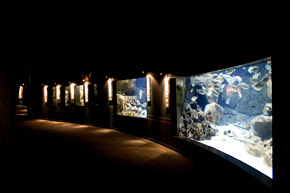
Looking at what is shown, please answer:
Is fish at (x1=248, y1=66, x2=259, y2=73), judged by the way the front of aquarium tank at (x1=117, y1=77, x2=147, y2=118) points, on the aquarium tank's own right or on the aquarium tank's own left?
on the aquarium tank's own left

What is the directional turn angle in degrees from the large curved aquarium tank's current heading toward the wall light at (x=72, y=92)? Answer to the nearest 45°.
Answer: approximately 90° to its right

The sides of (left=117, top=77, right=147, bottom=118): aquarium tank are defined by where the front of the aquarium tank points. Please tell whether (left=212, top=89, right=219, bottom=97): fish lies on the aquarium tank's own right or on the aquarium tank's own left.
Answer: on the aquarium tank's own left

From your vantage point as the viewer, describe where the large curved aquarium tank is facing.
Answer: facing the viewer and to the left of the viewer

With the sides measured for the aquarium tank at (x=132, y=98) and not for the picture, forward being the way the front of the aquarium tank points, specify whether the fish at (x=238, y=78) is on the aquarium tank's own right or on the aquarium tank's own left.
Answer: on the aquarium tank's own left

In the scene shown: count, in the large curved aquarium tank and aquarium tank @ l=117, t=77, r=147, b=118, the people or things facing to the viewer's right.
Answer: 0

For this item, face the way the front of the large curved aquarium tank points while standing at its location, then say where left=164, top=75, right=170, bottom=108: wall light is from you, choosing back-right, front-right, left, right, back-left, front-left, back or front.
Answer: right
